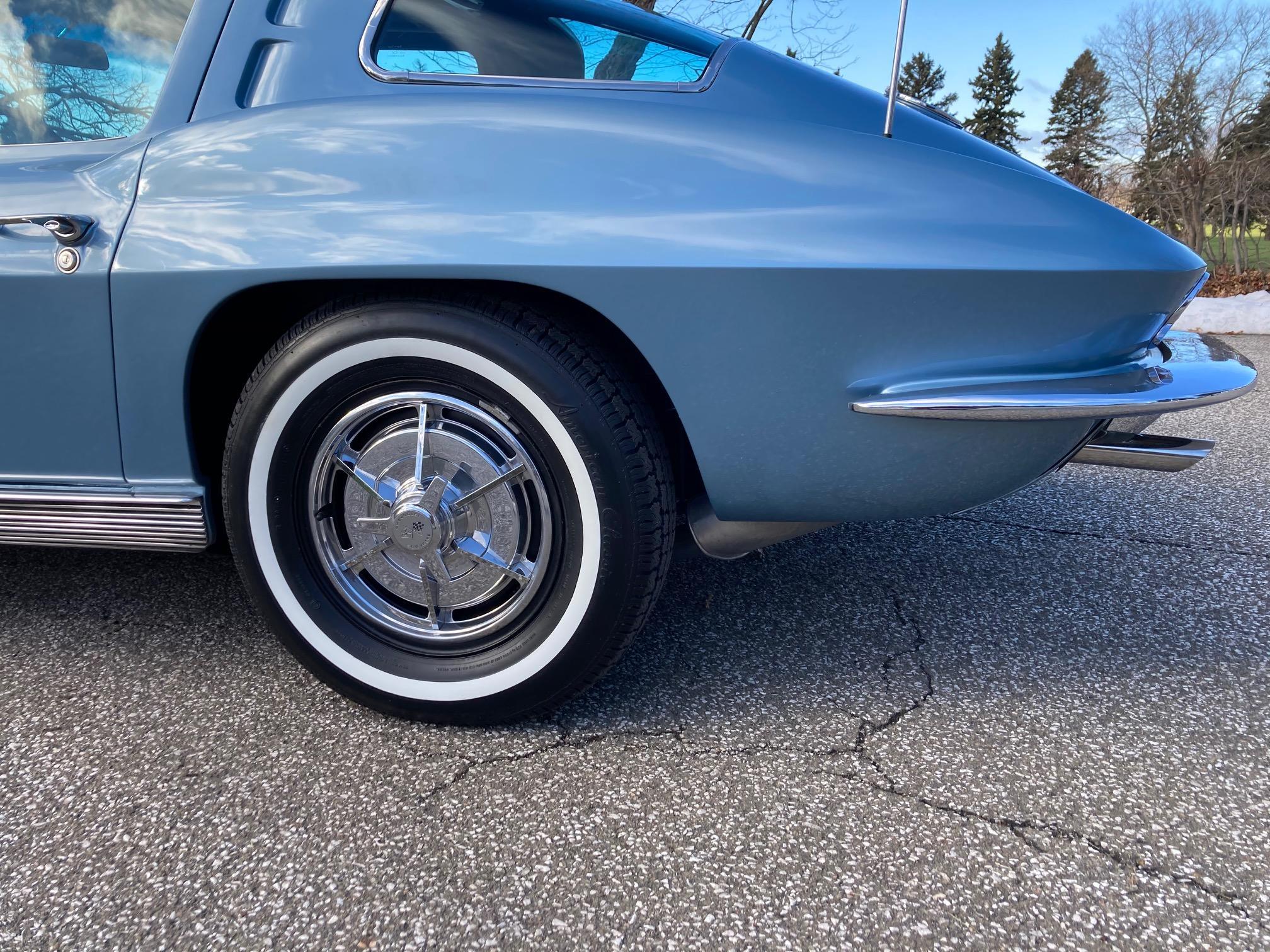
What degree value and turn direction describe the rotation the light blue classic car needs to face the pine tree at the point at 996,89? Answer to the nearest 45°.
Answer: approximately 90° to its right

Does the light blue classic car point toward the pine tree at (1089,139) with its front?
no

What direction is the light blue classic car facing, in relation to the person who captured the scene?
facing to the left of the viewer

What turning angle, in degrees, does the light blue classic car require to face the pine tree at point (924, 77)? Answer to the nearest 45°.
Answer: approximately 90° to its right

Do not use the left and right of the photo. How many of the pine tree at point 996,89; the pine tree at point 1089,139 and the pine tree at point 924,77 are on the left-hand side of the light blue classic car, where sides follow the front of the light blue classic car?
0
